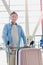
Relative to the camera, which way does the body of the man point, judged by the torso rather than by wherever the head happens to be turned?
toward the camera

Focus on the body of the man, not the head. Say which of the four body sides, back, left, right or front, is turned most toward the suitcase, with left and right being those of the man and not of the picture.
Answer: front
